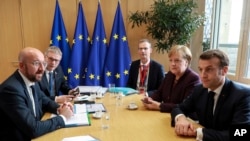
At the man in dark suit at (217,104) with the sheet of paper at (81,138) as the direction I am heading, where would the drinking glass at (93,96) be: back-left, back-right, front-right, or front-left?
front-right

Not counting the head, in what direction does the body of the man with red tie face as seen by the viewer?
toward the camera

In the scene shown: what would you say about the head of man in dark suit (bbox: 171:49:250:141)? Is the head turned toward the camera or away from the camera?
toward the camera

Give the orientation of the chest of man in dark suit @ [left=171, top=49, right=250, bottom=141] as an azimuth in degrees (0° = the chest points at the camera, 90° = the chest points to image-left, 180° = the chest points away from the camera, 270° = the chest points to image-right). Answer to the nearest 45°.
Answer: approximately 45°

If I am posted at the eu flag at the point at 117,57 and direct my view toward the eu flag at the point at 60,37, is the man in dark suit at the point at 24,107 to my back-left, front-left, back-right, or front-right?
front-left

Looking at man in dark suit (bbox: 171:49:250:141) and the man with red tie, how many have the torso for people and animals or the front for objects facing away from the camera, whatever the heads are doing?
0

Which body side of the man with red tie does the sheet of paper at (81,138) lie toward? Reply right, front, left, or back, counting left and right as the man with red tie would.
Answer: front

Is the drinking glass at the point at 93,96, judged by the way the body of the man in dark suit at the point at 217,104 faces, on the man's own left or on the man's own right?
on the man's own right

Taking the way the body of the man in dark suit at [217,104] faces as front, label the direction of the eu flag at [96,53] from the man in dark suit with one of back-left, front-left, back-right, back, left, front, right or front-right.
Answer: right

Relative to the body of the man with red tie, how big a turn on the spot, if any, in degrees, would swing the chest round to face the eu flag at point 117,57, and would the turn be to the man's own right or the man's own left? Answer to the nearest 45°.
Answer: approximately 135° to the man's own right

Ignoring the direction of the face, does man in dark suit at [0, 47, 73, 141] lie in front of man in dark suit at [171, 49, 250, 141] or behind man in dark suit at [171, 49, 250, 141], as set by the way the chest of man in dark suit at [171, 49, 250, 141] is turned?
in front

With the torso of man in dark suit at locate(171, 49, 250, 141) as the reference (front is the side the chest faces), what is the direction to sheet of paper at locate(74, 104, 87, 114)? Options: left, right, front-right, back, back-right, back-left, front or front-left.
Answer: front-right

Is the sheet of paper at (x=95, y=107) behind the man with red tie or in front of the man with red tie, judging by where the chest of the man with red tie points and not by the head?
in front

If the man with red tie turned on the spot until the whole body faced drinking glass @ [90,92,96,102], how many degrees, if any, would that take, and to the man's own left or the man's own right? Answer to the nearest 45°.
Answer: approximately 45° to the man's own right

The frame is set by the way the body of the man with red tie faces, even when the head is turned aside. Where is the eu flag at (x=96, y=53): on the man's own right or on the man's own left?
on the man's own right
